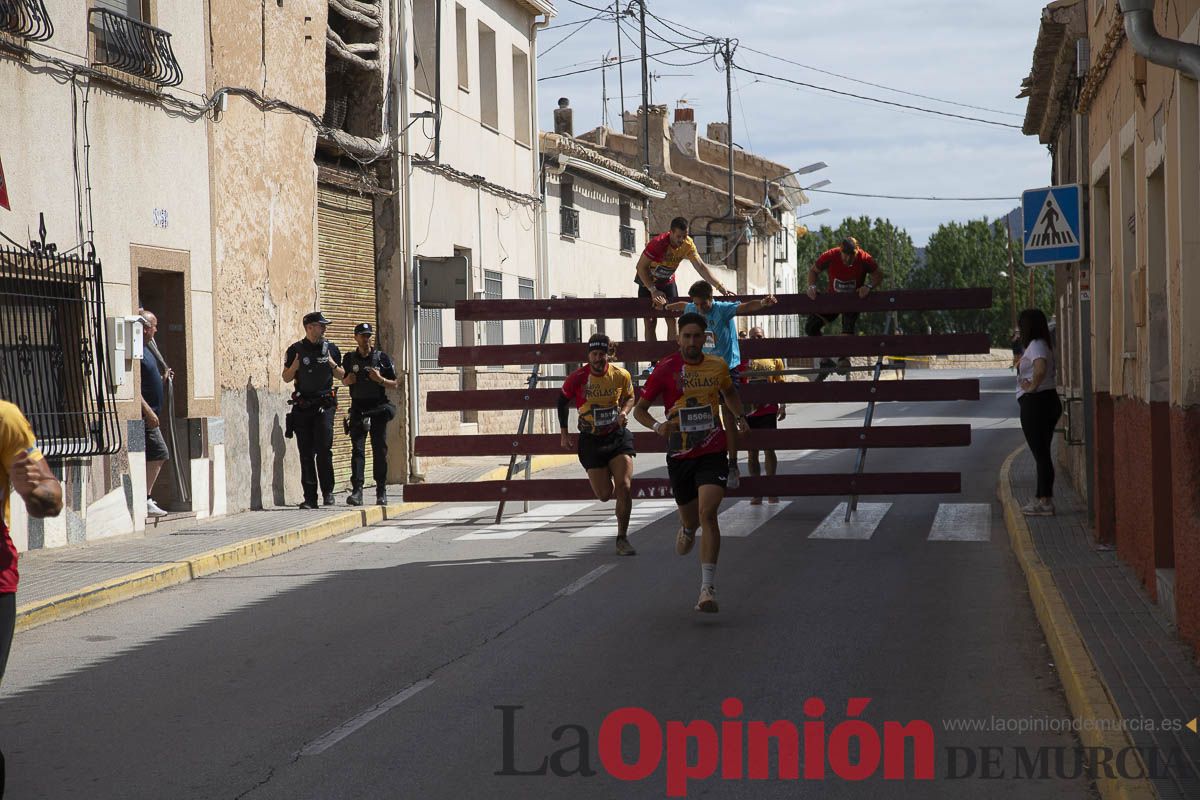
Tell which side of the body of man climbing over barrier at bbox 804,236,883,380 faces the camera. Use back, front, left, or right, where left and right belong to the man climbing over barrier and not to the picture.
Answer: front

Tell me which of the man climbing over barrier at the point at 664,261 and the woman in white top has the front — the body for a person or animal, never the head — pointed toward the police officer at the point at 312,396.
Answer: the woman in white top

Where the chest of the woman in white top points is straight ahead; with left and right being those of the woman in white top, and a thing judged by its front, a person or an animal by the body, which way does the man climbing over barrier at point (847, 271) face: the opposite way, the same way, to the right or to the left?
to the left

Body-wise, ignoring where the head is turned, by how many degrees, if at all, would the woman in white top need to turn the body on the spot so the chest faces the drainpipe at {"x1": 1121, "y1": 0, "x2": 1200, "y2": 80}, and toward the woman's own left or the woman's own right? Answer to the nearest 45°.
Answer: approximately 90° to the woman's own left

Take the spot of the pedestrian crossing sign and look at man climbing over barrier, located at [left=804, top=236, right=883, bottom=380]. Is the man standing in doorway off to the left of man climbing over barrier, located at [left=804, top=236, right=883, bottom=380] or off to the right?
left

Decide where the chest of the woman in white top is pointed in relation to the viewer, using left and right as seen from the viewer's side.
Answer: facing to the left of the viewer

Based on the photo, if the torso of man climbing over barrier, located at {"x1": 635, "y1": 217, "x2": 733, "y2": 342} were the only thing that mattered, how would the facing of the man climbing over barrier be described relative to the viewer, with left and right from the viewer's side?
facing the viewer and to the right of the viewer

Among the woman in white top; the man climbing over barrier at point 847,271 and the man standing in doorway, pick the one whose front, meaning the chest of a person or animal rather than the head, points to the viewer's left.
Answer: the woman in white top

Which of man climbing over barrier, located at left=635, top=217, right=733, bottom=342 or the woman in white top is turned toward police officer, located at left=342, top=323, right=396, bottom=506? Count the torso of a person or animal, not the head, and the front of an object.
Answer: the woman in white top

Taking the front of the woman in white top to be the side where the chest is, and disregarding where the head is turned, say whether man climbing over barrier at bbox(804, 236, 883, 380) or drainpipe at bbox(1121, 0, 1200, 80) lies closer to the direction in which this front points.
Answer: the man climbing over barrier

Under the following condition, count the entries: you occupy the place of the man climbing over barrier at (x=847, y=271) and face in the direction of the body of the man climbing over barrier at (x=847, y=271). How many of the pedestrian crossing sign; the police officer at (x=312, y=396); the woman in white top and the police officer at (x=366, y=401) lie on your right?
2

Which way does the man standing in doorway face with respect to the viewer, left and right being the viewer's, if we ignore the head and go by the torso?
facing to the right of the viewer

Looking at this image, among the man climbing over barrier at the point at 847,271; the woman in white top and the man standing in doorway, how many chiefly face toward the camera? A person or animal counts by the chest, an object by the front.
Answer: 1

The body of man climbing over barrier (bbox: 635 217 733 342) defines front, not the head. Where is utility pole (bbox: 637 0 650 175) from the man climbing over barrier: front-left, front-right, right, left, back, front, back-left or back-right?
back-left

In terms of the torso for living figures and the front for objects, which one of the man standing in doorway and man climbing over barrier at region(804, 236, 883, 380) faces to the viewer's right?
the man standing in doorway

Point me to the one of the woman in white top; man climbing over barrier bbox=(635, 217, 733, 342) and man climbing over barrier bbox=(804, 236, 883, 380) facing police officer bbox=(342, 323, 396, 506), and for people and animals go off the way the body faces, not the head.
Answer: the woman in white top
